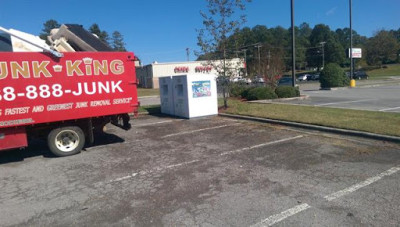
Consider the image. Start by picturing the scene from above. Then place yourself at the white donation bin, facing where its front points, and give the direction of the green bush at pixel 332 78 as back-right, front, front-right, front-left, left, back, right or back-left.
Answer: back

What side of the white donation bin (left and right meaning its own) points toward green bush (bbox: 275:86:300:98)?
back

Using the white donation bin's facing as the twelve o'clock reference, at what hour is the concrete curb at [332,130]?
The concrete curb is roughly at 9 o'clock from the white donation bin.

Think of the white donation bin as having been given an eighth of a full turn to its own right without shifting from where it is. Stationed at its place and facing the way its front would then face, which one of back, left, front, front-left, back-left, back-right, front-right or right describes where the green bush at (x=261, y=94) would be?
back-right

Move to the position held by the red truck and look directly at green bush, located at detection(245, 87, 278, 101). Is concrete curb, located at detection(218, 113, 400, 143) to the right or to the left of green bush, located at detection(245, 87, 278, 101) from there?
right

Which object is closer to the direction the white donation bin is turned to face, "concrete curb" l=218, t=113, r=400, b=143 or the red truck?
the red truck

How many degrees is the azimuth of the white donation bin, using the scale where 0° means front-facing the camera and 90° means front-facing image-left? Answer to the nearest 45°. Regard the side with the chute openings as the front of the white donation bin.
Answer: approximately 45°

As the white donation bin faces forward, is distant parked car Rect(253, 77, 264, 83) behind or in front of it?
behind

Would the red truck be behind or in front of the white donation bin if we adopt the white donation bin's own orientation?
in front
